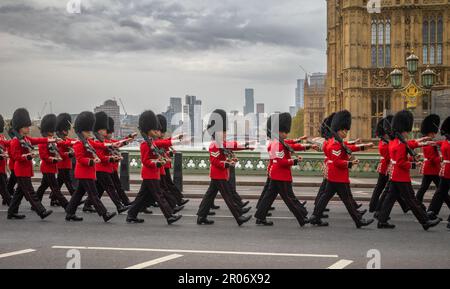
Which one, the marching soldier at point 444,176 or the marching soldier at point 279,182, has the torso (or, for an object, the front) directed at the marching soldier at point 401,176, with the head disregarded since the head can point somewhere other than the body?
the marching soldier at point 279,182

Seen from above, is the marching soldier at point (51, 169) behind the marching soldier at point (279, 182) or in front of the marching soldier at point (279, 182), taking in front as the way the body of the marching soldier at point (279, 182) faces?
behind

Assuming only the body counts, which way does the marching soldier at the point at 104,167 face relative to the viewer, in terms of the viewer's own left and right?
facing to the right of the viewer

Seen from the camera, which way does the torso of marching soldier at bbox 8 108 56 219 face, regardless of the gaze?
to the viewer's right

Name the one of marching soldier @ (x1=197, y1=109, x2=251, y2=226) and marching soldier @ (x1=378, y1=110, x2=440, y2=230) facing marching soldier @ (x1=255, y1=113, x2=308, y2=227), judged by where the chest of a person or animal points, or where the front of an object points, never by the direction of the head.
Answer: marching soldier @ (x1=197, y1=109, x2=251, y2=226)

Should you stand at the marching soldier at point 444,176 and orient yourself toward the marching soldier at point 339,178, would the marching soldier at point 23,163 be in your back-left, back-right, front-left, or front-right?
front-right

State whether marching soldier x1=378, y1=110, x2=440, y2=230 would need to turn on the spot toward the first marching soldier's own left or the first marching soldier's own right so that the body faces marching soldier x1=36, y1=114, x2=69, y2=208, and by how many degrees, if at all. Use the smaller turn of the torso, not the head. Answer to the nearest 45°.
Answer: approximately 180°

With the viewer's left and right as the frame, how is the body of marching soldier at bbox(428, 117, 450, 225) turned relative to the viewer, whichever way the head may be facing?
facing to the right of the viewer

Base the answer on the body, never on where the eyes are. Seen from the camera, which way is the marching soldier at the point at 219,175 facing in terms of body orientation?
to the viewer's right
